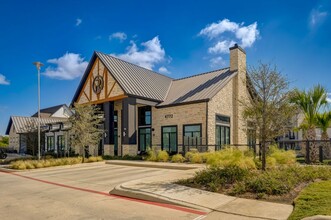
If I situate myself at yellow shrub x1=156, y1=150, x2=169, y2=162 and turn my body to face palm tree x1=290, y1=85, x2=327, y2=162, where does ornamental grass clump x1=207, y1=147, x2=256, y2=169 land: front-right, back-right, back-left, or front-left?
front-right

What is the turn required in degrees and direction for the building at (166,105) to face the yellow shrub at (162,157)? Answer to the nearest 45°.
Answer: approximately 45° to its left

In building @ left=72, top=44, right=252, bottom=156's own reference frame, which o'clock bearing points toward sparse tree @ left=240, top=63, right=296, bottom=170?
The sparse tree is roughly at 10 o'clock from the building.

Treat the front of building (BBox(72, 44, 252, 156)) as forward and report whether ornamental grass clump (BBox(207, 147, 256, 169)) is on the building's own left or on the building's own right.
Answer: on the building's own left
